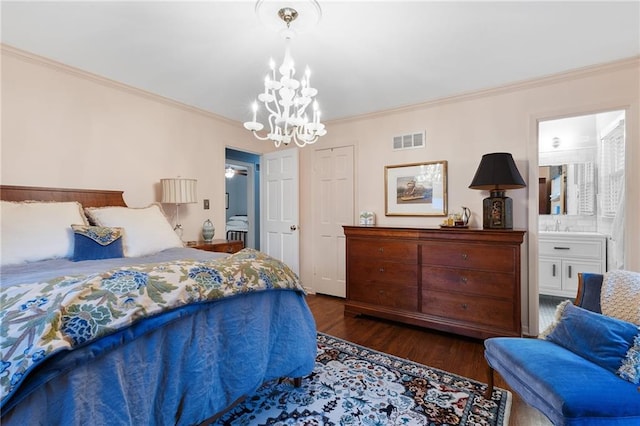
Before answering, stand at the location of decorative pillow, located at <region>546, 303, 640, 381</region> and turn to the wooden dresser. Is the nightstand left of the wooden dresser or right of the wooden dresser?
left

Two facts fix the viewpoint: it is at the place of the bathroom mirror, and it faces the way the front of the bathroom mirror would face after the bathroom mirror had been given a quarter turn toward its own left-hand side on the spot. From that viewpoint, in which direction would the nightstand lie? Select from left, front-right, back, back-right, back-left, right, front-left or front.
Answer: back-right

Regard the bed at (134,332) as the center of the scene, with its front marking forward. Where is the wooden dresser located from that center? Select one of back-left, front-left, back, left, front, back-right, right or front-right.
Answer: front-left

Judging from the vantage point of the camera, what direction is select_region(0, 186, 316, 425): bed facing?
facing the viewer and to the right of the viewer

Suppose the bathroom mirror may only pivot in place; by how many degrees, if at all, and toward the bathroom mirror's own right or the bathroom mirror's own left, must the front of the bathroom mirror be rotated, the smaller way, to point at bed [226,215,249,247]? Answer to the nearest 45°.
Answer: approximately 90° to the bathroom mirror's own right

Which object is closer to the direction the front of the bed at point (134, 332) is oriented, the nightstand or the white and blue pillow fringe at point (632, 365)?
the white and blue pillow fringe

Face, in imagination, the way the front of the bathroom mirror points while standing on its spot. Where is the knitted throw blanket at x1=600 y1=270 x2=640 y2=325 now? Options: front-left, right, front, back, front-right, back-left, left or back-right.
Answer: front

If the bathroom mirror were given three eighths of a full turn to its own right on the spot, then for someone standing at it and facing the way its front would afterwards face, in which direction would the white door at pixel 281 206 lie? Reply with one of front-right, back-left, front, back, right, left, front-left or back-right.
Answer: left

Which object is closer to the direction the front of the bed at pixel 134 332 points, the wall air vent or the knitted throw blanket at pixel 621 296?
the knitted throw blanket

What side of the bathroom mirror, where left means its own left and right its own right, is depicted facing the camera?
front

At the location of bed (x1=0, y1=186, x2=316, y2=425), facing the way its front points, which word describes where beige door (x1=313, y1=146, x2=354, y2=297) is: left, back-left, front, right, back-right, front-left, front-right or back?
left

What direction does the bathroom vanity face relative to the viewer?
toward the camera

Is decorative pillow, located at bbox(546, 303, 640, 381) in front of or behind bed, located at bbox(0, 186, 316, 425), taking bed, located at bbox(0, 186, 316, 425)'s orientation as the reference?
in front

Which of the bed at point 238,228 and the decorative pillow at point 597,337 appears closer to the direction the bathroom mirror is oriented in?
the decorative pillow

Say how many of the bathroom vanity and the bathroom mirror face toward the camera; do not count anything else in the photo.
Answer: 2

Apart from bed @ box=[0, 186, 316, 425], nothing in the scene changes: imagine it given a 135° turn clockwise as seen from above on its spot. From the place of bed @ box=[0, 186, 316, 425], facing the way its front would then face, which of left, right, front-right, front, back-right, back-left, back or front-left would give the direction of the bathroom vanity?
back
